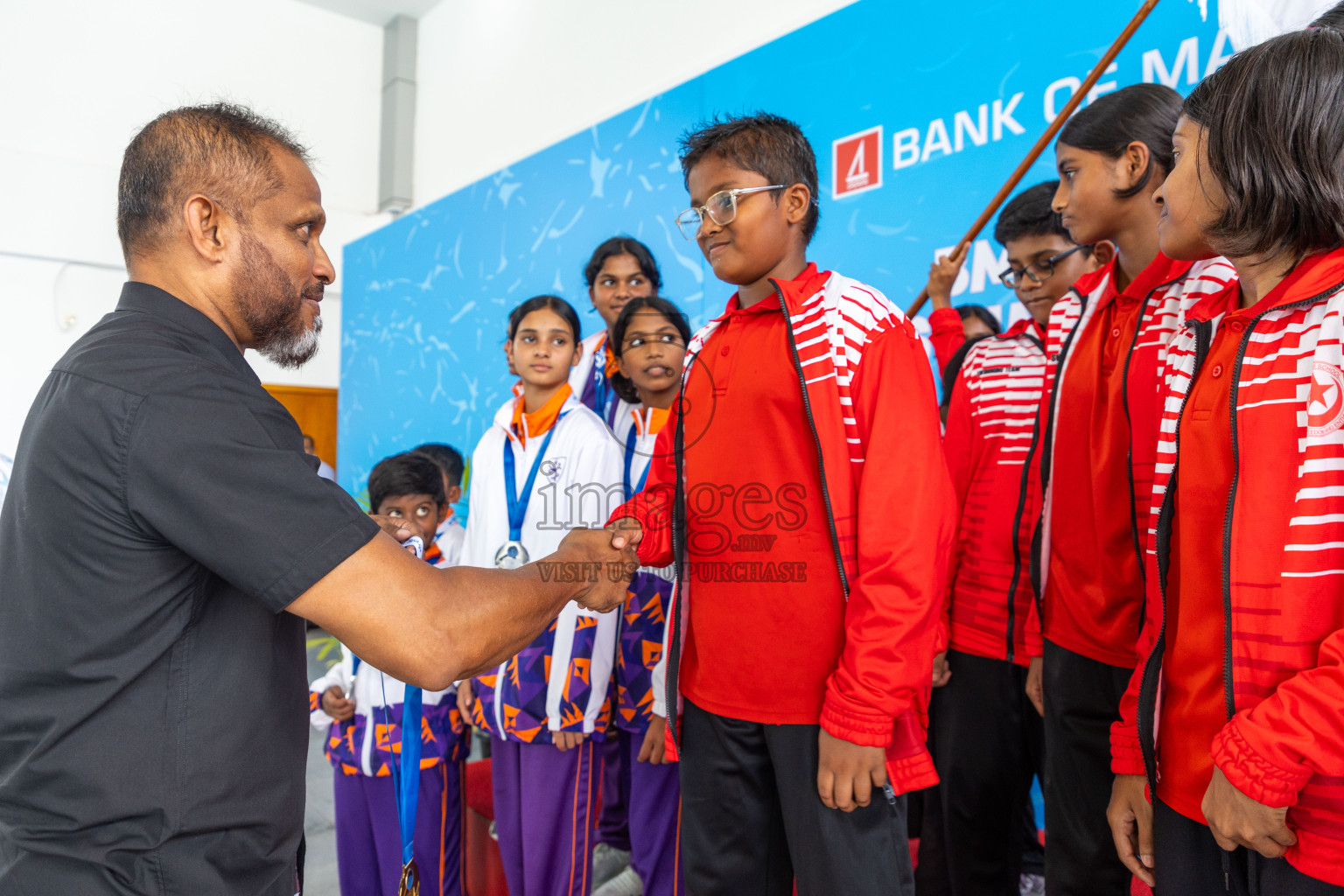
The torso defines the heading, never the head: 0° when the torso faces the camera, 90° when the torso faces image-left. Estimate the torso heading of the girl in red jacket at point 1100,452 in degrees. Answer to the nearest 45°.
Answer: approximately 45°

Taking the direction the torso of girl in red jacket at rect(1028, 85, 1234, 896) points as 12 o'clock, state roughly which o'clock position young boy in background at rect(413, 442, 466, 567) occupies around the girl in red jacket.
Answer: The young boy in background is roughly at 2 o'clock from the girl in red jacket.

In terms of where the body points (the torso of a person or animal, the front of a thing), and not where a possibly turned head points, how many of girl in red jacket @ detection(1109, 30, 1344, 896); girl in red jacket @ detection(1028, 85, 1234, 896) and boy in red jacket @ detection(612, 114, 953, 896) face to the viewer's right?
0

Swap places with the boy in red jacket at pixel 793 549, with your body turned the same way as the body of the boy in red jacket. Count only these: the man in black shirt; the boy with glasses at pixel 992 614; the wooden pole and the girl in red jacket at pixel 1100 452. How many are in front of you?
1

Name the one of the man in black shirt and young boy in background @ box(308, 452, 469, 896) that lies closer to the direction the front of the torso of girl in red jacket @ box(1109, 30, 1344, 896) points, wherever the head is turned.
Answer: the man in black shirt

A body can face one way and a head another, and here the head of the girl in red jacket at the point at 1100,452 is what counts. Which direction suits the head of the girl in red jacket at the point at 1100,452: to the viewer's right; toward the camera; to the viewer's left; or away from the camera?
to the viewer's left

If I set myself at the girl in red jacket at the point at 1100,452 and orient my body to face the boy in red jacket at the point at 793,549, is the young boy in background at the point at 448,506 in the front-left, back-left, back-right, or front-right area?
front-right

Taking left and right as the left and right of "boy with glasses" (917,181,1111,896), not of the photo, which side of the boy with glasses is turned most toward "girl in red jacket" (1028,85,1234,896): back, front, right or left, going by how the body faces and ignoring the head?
left

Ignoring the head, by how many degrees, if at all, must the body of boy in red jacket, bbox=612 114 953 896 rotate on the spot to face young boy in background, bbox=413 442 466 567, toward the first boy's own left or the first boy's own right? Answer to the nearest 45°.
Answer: approximately 90° to the first boy's own right

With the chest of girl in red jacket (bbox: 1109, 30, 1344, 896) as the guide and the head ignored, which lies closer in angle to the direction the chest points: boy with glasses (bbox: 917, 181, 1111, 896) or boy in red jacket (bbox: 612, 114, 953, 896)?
the boy in red jacket

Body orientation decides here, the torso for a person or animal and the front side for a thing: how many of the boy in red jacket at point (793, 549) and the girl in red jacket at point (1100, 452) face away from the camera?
0

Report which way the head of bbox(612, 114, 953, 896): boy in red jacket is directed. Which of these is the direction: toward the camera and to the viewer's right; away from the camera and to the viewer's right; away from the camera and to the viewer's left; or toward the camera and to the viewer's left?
toward the camera and to the viewer's left

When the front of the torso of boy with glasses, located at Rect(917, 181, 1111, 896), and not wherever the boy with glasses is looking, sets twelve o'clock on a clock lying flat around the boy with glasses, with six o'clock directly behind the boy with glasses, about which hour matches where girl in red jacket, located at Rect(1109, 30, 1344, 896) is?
The girl in red jacket is roughly at 10 o'clock from the boy with glasses.

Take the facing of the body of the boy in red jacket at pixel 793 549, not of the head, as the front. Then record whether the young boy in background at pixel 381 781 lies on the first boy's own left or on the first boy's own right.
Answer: on the first boy's own right

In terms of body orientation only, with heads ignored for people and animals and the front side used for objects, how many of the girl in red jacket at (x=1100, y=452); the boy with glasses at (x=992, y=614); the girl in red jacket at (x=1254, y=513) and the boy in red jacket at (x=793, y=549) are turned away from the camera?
0

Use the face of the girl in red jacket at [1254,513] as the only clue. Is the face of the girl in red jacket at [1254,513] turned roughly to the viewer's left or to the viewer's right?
to the viewer's left
